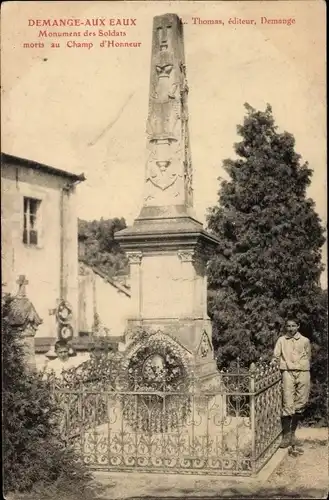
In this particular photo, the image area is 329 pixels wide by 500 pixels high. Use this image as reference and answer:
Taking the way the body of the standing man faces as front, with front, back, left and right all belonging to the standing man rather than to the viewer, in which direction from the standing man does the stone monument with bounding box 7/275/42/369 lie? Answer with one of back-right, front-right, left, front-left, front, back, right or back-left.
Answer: right

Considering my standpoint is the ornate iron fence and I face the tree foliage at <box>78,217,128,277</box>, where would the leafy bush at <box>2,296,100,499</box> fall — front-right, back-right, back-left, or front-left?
back-left

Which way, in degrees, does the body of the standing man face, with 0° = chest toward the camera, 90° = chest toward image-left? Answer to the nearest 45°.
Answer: approximately 0°

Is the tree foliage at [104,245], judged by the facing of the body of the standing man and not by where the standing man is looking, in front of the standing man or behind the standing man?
behind

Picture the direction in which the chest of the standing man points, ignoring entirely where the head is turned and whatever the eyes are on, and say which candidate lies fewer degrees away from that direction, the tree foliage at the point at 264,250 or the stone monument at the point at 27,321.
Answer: the stone monument

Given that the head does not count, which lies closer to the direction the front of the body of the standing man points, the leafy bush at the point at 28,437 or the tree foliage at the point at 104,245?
the leafy bush

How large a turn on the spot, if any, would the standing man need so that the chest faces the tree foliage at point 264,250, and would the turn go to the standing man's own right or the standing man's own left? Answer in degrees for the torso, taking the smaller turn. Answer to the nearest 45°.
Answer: approximately 180°

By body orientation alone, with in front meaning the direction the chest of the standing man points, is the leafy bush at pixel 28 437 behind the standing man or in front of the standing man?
in front
